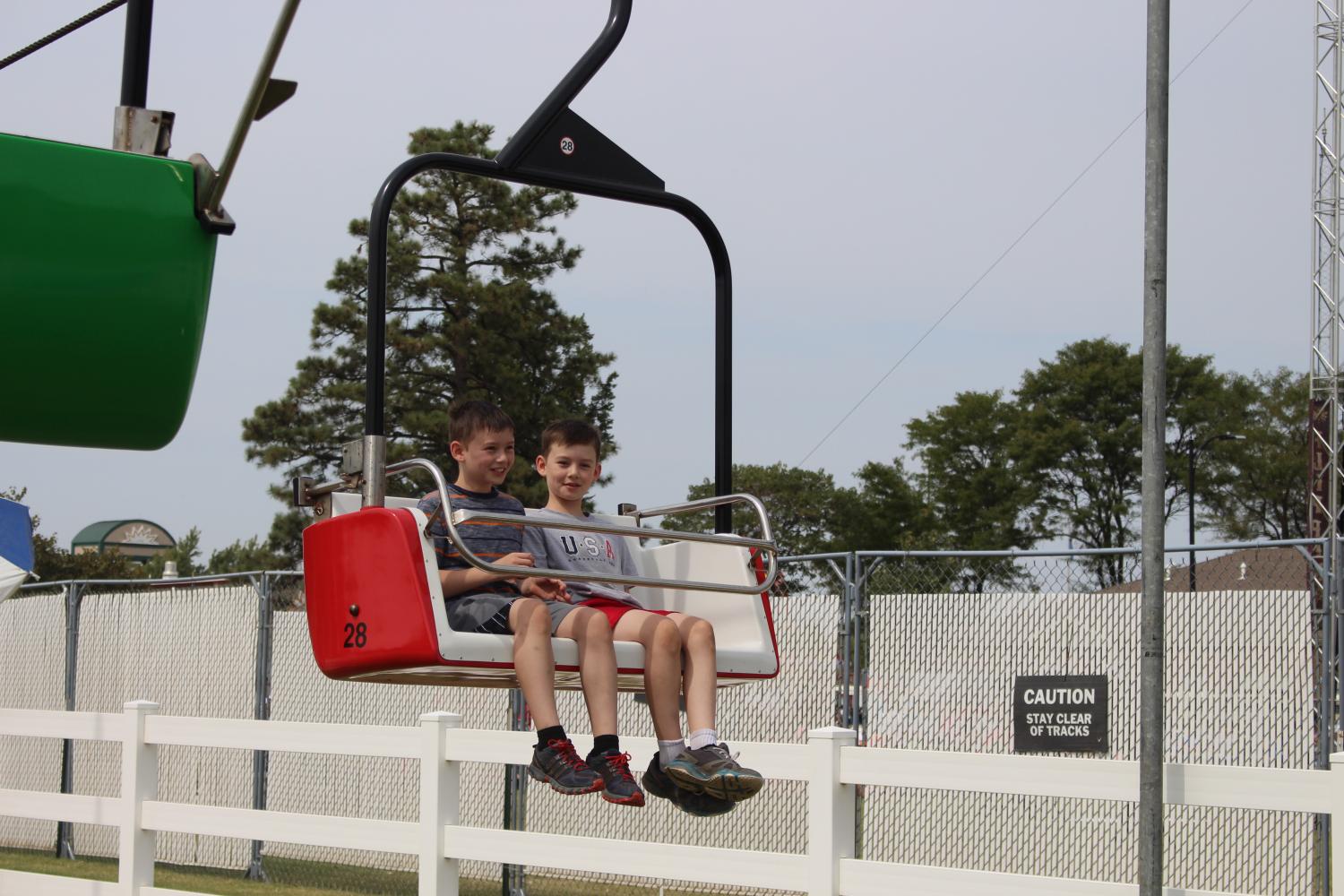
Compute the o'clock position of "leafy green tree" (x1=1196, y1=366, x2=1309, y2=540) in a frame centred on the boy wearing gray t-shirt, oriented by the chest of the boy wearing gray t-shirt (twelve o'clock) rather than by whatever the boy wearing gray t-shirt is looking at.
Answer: The leafy green tree is roughly at 8 o'clock from the boy wearing gray t-shirt.

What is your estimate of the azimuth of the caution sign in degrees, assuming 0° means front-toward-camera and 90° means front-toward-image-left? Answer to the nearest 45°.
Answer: approximately 0°

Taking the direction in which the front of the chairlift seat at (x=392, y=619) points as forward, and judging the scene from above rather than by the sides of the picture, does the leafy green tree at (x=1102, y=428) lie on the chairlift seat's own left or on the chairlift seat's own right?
on the chairlift seat's own left

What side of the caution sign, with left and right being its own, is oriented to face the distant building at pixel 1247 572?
back

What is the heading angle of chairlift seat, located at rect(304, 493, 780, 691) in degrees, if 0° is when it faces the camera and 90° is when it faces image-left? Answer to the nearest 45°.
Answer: approximately 315°

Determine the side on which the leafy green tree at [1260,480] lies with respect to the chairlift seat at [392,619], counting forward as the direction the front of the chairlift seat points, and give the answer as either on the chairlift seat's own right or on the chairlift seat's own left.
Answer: on the chairlift seat's own left

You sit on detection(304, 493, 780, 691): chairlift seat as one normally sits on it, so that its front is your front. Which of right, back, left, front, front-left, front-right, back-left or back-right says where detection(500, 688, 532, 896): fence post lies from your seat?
back-left

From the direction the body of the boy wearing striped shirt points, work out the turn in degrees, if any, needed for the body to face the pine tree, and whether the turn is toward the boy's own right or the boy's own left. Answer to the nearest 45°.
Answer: approximately 135° to the boy's own left
